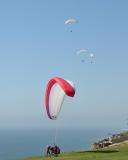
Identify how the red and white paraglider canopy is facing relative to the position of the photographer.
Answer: facing the viewer and to the left of the viewer
